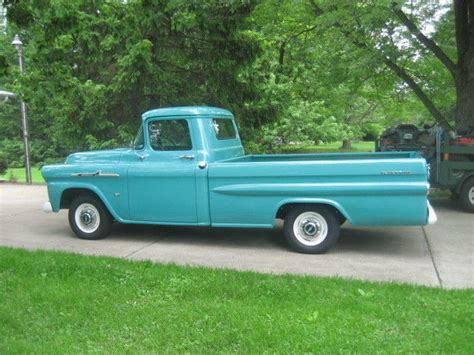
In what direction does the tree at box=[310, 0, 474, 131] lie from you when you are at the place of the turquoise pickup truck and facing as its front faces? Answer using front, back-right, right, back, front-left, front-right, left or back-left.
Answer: back-right

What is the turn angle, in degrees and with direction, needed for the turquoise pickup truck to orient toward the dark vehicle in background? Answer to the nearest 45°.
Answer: approximately 135° to its right

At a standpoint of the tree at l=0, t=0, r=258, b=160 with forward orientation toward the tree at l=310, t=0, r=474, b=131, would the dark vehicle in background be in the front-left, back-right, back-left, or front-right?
front-right

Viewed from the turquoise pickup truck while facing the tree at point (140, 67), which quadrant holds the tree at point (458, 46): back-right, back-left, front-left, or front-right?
front-right

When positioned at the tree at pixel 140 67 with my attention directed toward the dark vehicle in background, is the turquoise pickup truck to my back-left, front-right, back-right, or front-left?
front-right

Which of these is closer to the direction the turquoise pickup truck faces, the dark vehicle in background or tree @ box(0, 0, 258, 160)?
the tree

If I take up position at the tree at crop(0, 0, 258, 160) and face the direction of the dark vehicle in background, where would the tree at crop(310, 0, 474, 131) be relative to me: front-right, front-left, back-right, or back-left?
front-left

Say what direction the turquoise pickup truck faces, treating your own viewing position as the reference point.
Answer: facing to the left of the viewer

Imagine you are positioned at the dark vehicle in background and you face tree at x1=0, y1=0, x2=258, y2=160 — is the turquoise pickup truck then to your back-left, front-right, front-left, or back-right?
front-left

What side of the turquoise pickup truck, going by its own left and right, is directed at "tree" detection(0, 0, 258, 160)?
right
